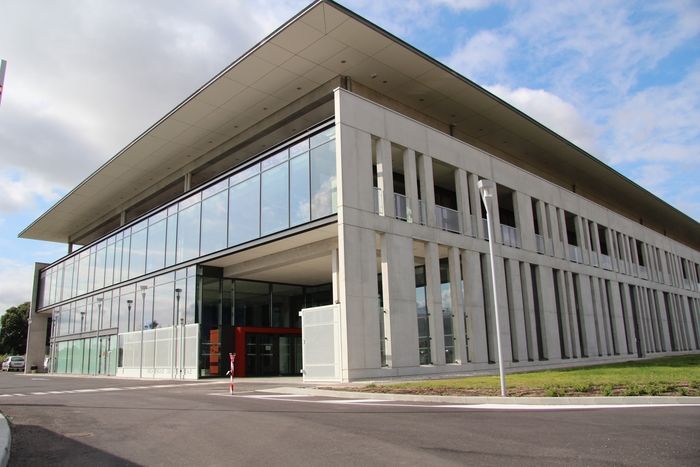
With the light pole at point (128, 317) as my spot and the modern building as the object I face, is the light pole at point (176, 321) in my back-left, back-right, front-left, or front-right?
front-right

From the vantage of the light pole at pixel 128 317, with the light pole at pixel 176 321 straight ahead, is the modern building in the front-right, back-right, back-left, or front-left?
front-left

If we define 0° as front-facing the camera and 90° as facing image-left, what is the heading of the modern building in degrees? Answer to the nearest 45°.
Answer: approximately 45°
